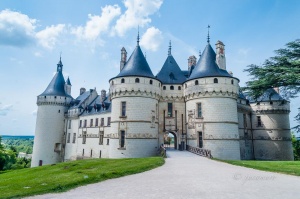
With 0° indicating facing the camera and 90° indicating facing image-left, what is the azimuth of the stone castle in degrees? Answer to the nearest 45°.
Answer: approximately 0°

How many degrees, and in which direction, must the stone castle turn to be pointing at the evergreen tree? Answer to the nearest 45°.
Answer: approximately 45° to its left
